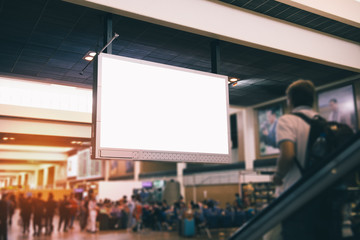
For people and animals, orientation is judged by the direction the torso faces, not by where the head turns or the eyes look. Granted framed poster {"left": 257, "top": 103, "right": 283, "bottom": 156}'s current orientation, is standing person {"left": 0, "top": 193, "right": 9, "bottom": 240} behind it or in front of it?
in front

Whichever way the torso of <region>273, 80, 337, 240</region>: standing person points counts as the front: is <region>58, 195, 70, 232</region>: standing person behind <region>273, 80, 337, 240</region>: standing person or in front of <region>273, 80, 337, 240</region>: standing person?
in front

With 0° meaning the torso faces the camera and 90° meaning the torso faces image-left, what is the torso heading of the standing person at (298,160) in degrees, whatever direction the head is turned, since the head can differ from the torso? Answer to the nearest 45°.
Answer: approximately 135°

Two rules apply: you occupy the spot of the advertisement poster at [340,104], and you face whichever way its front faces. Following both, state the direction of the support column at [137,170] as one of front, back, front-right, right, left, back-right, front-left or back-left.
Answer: right

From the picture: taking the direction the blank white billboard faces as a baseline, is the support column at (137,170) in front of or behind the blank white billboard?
behind

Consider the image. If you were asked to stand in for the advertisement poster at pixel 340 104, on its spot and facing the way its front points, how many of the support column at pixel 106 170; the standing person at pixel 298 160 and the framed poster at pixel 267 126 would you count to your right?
2

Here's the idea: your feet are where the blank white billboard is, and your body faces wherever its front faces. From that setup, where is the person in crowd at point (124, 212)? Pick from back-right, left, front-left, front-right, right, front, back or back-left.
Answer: back-left

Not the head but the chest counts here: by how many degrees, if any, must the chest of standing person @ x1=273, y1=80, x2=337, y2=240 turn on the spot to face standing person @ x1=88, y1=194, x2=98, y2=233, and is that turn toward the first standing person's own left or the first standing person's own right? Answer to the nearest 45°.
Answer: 0° — they already face them

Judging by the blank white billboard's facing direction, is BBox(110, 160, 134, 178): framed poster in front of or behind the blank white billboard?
behind

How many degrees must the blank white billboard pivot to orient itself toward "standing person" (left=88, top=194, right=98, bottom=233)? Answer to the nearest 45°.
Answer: approximately 135° to its left

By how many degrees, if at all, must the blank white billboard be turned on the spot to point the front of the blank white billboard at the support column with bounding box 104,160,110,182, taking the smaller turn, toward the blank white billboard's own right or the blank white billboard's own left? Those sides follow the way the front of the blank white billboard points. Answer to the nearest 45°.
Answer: approximately 135° to the blank white billboard's own left

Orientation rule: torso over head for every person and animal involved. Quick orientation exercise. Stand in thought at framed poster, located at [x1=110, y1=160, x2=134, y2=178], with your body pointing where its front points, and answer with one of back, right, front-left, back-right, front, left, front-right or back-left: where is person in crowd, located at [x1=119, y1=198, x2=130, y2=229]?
front-right

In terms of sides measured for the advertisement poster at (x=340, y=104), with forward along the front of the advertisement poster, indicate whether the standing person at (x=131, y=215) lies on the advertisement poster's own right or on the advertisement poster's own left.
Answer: on the advertisement poster's own right
